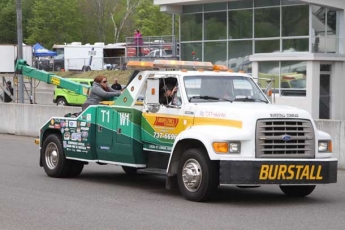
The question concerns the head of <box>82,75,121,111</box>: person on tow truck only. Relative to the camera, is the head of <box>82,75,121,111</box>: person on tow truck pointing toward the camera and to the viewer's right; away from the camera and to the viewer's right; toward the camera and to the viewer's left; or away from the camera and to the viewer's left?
toward the camera and to the viewer's right

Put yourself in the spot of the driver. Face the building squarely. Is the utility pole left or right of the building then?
left

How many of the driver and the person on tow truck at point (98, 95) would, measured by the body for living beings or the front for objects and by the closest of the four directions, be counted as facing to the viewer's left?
0

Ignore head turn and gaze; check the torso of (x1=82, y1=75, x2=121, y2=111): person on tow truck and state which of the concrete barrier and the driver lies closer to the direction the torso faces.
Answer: the driver

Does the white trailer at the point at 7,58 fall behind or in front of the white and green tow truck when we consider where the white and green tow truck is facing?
behind

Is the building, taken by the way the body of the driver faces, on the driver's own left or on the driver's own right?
on the driver's own left

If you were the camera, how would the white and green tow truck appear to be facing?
facing the viewer and to the right of the viewer

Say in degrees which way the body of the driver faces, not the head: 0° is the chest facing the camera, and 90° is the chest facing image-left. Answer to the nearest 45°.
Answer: approximately 315°

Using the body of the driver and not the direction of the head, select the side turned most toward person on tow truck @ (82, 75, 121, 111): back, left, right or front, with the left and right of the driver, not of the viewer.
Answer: back

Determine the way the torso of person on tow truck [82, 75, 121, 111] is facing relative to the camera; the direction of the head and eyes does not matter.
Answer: to the viewer's right

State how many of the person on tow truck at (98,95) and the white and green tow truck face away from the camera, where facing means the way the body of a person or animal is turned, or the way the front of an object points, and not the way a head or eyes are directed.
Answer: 0

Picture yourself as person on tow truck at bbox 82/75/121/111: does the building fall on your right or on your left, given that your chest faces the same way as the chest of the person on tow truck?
on your left
